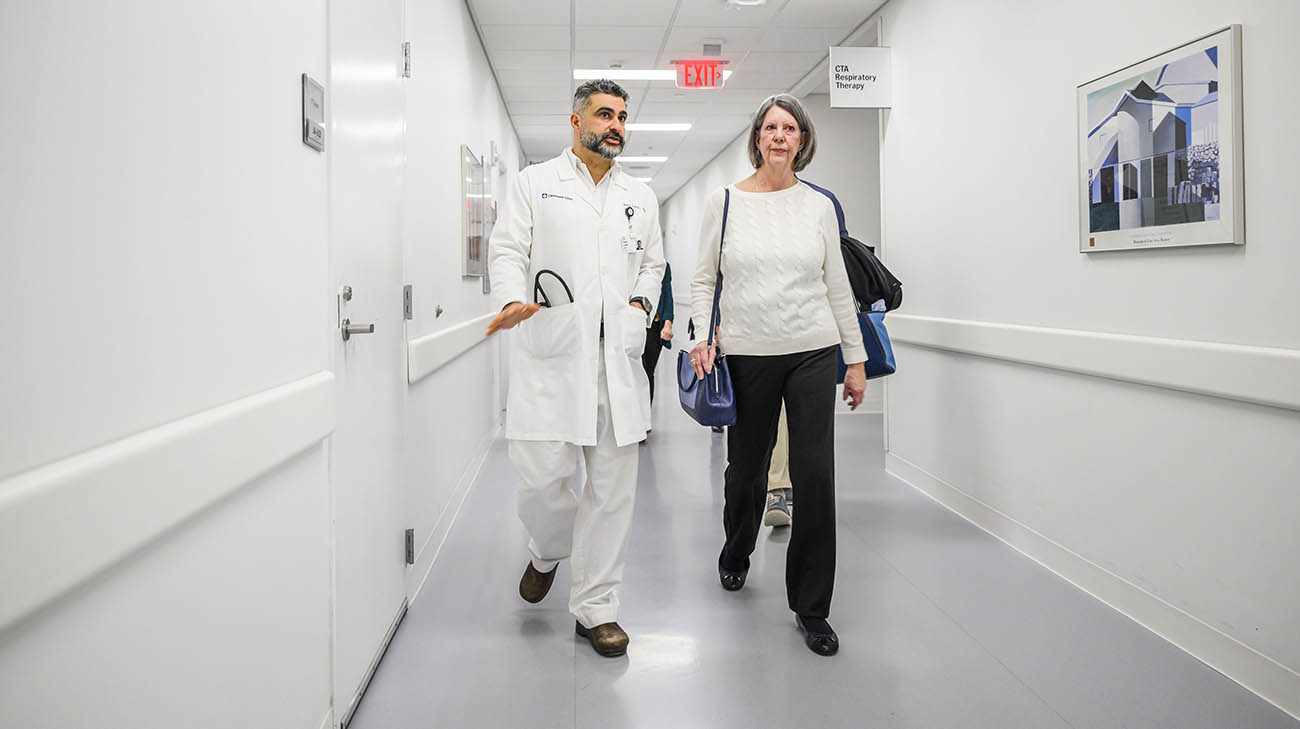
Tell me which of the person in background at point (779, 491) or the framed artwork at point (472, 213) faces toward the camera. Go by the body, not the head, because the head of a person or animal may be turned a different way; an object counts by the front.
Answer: the person in background

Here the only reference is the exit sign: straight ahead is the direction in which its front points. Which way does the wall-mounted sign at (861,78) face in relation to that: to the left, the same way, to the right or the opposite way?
the same way

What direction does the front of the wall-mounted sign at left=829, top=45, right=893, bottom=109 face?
toward the camera

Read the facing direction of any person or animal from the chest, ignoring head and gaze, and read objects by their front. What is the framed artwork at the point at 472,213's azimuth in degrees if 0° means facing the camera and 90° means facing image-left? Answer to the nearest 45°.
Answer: approximately 270°

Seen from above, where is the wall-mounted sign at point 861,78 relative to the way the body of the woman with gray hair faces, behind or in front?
behind

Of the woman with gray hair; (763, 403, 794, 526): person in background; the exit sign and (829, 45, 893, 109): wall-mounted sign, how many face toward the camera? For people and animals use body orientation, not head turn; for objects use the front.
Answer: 4

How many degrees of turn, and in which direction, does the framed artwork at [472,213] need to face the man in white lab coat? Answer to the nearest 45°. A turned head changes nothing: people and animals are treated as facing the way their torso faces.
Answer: approximately 90° to its right

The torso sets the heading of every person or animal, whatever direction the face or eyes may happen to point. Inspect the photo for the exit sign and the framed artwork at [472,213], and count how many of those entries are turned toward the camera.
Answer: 1

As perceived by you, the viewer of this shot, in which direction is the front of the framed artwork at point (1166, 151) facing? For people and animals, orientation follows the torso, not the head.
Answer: facing the viewer and to the left of the viewer

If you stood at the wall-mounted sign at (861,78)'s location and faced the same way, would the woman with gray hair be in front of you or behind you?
in front

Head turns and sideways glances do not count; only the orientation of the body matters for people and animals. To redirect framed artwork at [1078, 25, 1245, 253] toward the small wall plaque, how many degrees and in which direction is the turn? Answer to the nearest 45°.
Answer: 0° — it already faces it

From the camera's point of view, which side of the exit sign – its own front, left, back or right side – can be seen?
front

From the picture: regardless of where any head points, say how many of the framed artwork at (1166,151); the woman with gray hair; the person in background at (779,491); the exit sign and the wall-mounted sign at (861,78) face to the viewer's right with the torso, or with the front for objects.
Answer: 0

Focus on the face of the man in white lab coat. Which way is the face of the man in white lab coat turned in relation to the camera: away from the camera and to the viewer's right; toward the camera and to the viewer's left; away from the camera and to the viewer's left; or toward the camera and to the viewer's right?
toward the camera and to the viewer's right

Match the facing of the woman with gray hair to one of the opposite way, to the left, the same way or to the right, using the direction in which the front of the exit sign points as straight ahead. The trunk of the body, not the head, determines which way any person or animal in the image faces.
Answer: the same way
